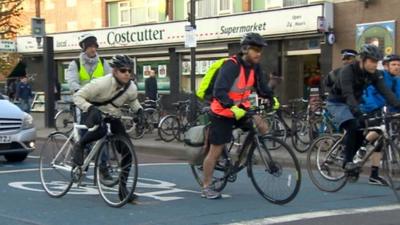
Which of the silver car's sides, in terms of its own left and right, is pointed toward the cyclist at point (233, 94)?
front

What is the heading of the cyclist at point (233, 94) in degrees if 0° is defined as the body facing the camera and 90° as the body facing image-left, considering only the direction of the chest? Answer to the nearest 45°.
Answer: approximately 315°

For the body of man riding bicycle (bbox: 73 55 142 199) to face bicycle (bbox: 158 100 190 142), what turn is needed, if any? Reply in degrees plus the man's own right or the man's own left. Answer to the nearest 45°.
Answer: approximately 135° to the man's own left

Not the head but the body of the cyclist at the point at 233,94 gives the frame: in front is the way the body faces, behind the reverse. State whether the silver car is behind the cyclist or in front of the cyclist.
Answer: behind

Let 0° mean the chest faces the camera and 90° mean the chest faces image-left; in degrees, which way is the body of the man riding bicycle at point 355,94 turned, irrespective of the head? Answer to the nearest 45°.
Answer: approximately 315°

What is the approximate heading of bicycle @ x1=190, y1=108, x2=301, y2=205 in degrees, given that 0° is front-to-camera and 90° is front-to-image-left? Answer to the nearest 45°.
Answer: approximately 315°

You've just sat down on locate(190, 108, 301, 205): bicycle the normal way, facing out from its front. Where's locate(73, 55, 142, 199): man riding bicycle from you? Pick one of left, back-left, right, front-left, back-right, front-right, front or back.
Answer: back-right

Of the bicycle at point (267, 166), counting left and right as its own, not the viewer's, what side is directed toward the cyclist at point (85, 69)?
back

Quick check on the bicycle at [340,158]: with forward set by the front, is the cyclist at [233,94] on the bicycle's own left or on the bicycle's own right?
on the bicycle's own right
